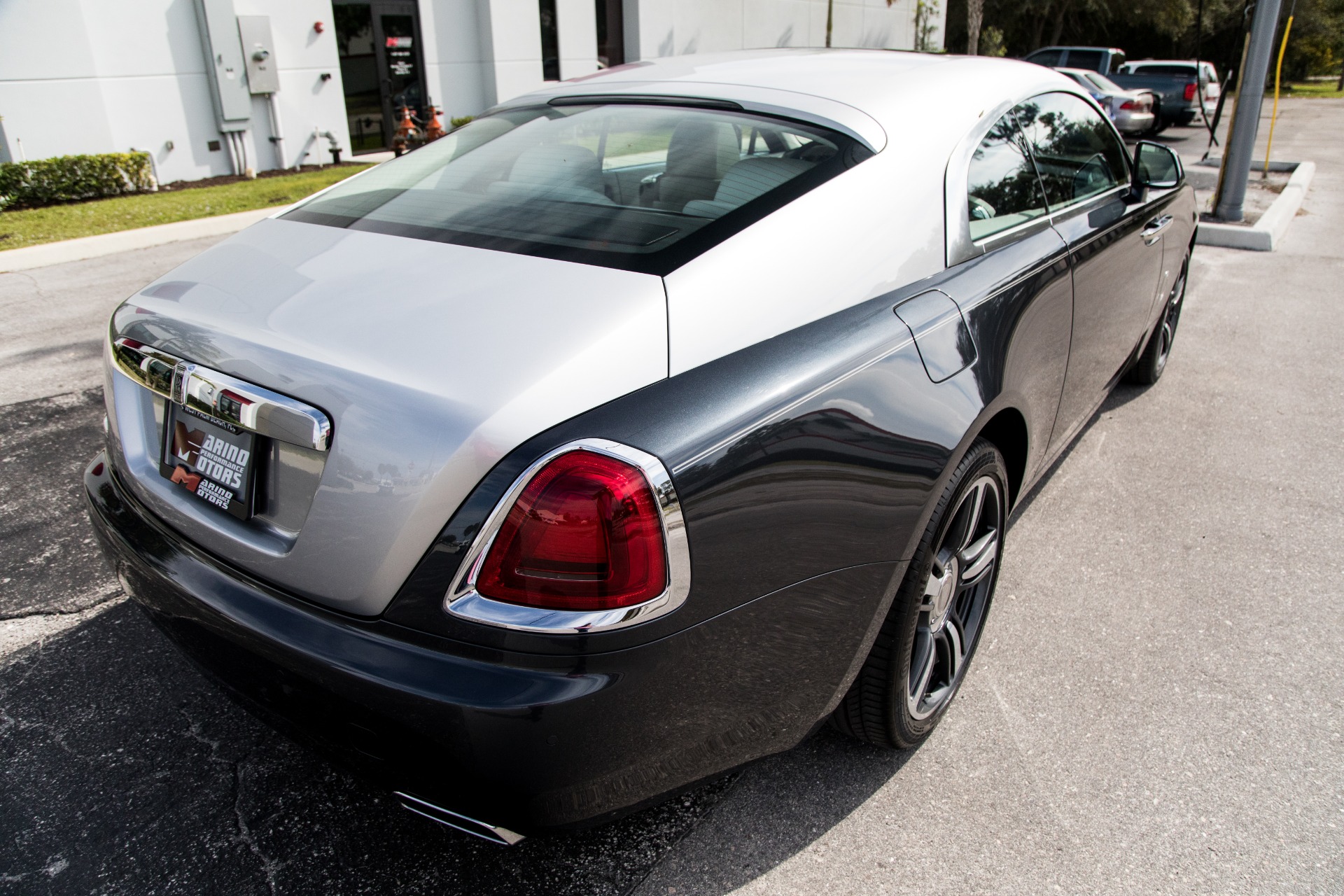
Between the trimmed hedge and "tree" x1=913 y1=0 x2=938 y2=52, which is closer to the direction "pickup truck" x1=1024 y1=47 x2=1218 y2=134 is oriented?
the tree

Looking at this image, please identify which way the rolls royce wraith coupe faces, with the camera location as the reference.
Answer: facing away from the viewer and to the right of the viewer

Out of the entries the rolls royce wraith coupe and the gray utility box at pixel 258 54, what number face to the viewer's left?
0

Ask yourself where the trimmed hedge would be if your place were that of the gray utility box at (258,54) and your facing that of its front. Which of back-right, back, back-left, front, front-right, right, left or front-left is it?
right

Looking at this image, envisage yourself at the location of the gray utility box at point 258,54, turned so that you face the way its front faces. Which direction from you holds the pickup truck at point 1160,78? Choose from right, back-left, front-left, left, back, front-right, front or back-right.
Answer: front-left

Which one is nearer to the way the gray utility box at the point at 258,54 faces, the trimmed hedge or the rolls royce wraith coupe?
the rolls royce wraith coupe

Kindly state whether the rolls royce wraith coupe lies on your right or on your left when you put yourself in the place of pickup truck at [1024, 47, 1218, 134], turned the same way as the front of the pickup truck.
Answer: on your left

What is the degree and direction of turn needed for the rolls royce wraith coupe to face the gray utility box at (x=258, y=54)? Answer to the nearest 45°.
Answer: approximately 45° to its left

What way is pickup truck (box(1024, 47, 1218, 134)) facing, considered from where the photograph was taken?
facing away from the viewer and to the left of the viewer

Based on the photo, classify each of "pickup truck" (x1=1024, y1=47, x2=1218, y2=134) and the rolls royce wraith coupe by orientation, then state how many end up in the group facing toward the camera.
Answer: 0
